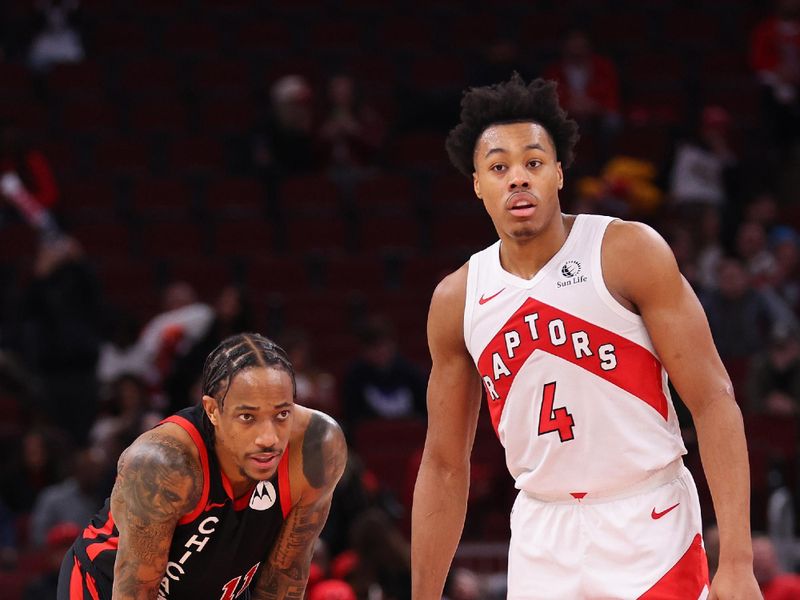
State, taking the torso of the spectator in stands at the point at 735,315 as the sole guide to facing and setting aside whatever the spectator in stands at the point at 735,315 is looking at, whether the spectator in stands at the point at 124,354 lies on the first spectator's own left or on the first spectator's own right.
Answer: on the first spectator's own right

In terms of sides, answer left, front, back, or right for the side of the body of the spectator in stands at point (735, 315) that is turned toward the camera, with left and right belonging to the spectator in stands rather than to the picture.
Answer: front

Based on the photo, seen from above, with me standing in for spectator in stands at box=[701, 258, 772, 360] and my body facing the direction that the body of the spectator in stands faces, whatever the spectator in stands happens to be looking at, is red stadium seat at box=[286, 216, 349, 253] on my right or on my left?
on my right

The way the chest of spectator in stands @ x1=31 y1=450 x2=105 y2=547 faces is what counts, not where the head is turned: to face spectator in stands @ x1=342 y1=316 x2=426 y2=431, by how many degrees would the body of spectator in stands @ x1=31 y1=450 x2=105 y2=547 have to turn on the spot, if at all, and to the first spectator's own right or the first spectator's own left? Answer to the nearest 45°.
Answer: approximately 45° to the first spectator's own left

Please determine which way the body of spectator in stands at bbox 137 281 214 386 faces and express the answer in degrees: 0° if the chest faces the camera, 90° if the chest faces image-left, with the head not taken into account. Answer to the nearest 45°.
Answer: approximately 0°

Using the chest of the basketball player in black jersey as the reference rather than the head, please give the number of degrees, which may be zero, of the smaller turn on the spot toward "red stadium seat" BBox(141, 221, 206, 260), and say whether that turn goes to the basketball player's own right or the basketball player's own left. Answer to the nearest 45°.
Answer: approximately 135° to the basketball player's own left

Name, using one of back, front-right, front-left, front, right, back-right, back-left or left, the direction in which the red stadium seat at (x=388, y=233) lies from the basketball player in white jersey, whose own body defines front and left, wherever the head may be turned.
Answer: back

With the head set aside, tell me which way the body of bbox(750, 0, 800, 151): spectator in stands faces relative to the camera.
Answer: toward the camera

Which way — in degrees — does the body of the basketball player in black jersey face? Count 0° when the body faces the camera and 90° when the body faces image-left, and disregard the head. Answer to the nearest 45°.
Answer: approximately 315°

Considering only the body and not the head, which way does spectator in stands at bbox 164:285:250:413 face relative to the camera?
toward the camera

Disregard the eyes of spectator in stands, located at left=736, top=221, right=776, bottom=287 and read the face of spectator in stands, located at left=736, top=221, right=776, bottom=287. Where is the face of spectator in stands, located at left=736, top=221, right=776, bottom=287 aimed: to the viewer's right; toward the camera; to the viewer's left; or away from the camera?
toward the camera

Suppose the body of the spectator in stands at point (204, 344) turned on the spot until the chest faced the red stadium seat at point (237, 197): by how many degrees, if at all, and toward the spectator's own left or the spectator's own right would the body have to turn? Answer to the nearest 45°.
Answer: approximately 180°

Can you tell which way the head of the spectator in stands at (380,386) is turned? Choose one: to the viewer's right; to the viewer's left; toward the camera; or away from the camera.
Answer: toward the camera

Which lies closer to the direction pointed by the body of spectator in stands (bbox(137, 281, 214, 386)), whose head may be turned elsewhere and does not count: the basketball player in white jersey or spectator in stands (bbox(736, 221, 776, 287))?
the basketball player in white jersey

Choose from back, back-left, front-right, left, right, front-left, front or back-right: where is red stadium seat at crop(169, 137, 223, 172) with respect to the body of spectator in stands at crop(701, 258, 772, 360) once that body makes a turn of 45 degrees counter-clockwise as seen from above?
back-right

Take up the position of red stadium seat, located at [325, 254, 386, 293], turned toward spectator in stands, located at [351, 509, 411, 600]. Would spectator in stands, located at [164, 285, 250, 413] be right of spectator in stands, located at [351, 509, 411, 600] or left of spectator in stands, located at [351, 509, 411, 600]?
right
